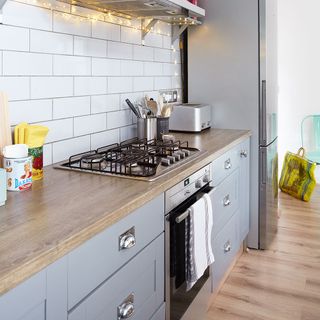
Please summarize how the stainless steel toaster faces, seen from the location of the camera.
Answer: facing the viewer and to the right of the viewer

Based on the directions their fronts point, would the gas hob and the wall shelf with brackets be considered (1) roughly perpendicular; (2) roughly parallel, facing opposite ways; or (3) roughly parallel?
roughly parallel

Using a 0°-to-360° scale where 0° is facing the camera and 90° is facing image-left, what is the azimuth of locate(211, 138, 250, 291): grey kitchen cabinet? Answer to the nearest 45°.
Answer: approximately 270°

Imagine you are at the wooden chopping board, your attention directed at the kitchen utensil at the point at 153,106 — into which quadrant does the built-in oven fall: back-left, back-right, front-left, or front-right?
front-right

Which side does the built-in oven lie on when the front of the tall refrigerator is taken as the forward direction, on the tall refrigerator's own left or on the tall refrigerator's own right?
on the tall refrigerator's own right

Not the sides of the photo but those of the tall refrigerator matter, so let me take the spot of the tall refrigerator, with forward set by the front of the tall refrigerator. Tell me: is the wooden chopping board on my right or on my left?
on my right

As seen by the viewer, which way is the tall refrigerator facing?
to the viewer's right

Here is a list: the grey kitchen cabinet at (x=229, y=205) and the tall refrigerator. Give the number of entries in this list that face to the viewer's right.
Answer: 2

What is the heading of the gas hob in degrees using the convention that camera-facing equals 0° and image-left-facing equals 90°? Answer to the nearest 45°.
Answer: approximately 315°
